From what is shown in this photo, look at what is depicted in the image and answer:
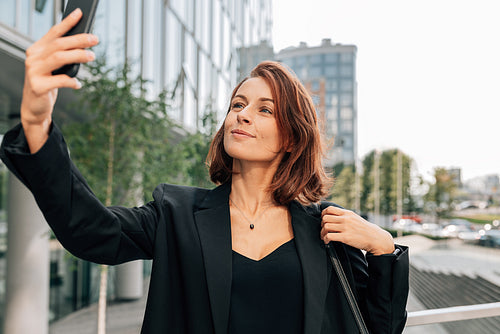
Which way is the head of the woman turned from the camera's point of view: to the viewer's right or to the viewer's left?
to the viewer's left

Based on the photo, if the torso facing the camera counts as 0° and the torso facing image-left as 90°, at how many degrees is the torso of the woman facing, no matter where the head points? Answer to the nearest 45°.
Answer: approximately 0°

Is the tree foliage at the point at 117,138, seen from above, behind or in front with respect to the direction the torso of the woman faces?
behind

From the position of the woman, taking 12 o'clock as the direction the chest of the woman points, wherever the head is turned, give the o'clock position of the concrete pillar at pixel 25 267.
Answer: The concrete pillar is roughly at 5 o'clock from the woman.

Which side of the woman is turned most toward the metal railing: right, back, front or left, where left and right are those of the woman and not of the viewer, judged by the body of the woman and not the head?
left

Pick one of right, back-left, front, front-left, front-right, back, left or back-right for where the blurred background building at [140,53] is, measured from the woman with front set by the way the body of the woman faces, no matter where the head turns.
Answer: back
